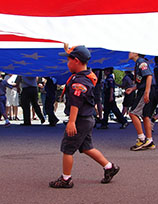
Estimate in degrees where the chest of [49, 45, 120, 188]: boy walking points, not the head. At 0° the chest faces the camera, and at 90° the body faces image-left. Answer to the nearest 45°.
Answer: approximately 90°

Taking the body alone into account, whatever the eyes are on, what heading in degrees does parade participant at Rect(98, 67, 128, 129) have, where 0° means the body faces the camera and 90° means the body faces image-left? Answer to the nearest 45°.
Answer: approximately 90°
